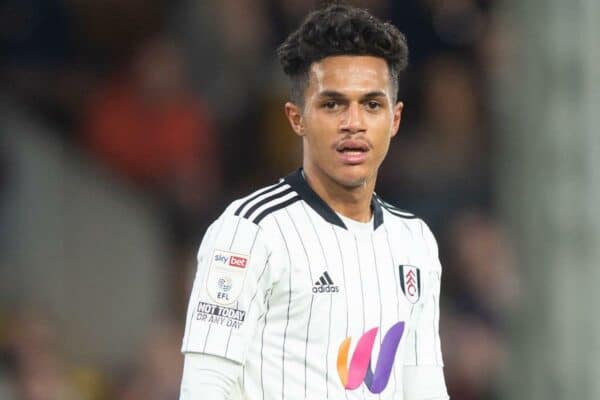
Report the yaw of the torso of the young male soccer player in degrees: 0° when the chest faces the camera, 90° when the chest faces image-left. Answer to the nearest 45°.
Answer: approximately 315°
